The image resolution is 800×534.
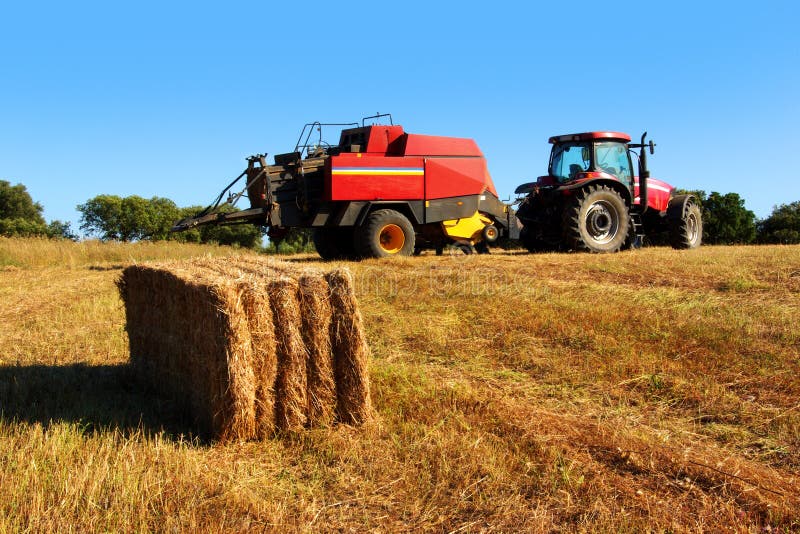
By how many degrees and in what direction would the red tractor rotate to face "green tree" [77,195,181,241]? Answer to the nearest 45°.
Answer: approximately 90° to its left

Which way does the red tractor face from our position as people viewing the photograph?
facing away from the viewer and to the right of the viewer

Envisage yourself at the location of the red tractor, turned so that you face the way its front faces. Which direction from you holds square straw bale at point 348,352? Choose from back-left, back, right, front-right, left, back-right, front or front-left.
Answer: back-right

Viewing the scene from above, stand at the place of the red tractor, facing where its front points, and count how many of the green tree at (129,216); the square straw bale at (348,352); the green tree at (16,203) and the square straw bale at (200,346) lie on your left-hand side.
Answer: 2

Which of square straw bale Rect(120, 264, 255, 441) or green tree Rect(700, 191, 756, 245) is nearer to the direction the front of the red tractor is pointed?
the green tree

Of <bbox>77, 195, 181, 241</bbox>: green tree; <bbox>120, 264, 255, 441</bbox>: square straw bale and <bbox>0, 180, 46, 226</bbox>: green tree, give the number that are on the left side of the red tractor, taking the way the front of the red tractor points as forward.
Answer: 2

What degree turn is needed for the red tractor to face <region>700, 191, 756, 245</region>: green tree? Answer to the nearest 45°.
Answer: approximately 45° to its left

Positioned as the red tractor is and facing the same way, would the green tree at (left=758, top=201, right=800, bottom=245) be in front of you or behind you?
in front

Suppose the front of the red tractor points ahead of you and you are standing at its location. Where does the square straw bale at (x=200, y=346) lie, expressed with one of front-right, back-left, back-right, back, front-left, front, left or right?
back-right

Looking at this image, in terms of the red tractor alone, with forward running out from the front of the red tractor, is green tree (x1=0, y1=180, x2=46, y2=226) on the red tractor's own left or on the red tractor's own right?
on the red tractor's own left
